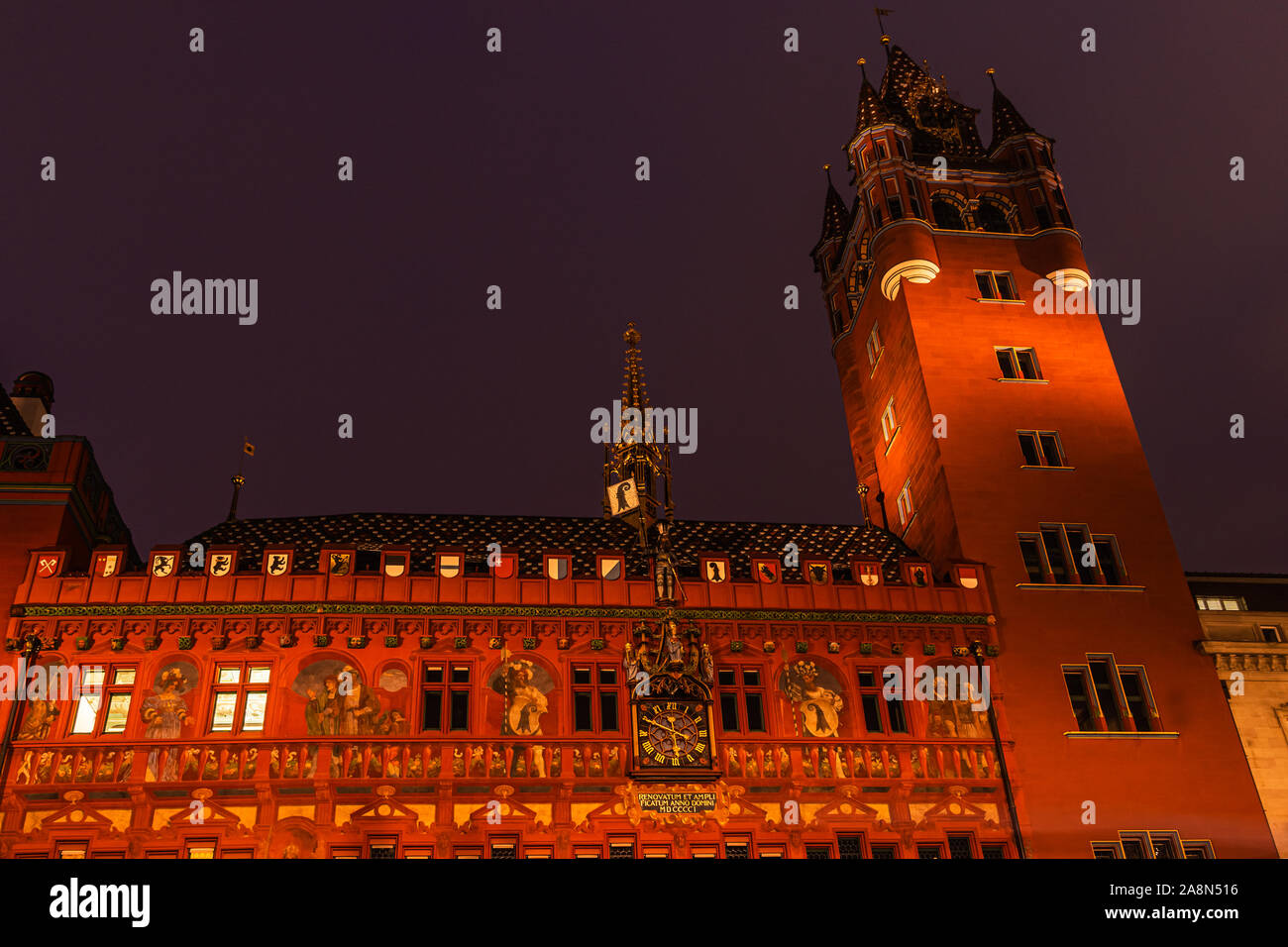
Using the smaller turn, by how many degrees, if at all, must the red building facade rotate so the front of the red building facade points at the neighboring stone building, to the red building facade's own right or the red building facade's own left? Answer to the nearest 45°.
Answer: approximately 90° to the red building facade's own left

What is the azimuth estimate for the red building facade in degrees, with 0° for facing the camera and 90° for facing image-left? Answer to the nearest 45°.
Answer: approximately 0°
